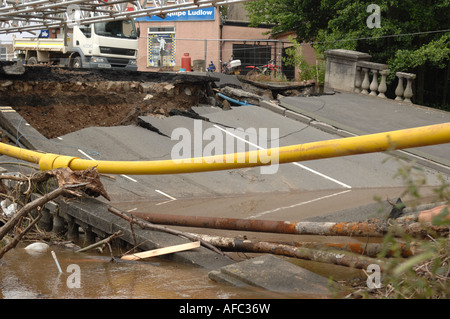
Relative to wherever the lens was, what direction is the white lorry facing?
facing the viewer and to the right of the viewer

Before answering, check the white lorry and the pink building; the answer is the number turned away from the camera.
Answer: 0

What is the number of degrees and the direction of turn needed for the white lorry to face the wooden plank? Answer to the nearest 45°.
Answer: approximately 45° to its right

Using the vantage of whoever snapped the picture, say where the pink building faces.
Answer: facing the viewer

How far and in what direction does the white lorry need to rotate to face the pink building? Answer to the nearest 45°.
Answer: approximately 90° to its left

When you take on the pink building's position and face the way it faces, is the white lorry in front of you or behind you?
in front

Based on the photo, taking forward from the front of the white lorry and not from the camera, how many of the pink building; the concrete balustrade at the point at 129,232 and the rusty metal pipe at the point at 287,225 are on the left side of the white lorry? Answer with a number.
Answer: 1

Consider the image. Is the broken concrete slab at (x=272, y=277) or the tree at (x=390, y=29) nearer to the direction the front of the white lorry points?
the tree

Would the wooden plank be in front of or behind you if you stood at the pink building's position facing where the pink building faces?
in front

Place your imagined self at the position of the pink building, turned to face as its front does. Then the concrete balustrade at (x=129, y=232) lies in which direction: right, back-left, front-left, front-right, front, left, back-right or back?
front

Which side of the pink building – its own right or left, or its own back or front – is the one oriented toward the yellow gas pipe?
front

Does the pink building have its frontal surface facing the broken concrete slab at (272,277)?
yes
